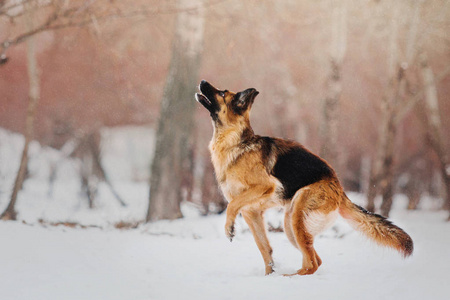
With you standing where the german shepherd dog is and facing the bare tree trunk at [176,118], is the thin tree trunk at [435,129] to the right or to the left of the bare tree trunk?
right

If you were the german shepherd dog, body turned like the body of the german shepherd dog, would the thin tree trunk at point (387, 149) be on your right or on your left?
on your right

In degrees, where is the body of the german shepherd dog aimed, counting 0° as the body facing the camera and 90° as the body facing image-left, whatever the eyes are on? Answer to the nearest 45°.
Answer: approximately 90°

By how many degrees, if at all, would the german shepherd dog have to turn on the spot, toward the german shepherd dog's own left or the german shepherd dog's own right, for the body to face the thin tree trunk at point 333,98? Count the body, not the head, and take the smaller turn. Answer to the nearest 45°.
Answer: approximately 90° to the german shepherd dog's own right

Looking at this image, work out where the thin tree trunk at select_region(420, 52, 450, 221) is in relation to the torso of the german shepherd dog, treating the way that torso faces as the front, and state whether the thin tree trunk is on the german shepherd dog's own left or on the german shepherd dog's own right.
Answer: on the german shepherd dog's own right

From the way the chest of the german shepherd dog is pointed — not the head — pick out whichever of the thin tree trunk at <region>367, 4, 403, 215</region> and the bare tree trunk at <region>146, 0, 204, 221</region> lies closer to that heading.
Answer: the bare tree trunk

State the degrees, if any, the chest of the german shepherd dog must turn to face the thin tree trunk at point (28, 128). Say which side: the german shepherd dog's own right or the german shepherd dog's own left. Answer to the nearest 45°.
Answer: approximately 45° to the german shepherd dog's own right
